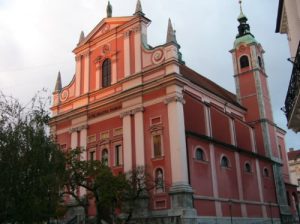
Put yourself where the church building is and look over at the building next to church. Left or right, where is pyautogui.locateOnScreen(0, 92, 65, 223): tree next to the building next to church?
right

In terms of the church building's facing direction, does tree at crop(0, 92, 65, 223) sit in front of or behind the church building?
in front

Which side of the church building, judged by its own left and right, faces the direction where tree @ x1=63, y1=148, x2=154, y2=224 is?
front

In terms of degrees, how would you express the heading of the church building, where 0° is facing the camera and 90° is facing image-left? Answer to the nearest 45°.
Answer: approximately 45°

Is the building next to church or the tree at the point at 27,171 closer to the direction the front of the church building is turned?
the tree

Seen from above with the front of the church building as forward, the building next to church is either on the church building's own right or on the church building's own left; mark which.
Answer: on the church building's own left
